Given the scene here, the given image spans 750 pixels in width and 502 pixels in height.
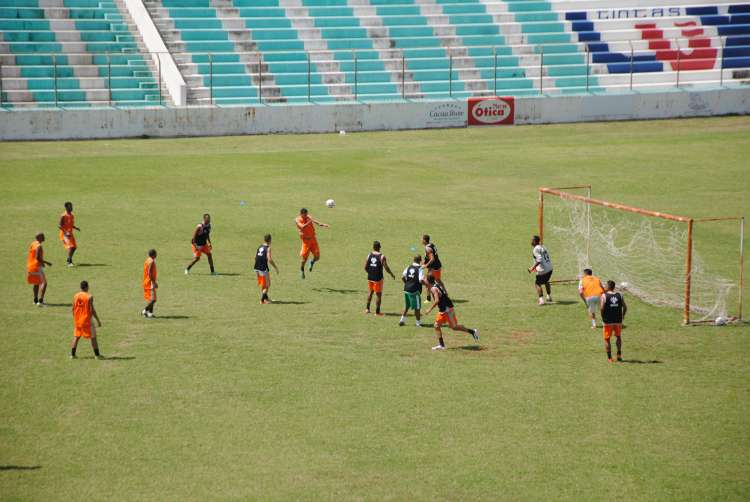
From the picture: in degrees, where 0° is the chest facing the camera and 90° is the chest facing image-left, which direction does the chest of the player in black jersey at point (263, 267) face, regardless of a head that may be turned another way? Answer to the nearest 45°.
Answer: approximately 225°

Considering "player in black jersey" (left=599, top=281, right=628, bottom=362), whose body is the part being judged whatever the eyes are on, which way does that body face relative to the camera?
away from the camera
